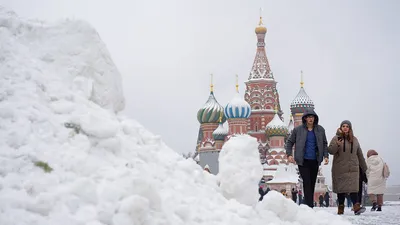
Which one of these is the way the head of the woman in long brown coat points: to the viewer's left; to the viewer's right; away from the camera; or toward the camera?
toward the camera

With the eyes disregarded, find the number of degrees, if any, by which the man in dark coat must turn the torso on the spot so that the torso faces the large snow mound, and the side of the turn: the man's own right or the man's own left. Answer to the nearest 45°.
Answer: approximately 45° to the man's own right

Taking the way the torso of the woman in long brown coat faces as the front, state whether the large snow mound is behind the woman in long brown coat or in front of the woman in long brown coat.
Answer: in front

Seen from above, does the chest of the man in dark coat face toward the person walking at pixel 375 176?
no

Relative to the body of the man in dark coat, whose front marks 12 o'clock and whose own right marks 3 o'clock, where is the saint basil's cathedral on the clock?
The saint basil's cathedral is roughly at 6 o'clock from the man in dark coat.

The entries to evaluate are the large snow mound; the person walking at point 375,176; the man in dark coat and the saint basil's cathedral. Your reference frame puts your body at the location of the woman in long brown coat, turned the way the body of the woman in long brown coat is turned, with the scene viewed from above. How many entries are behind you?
2

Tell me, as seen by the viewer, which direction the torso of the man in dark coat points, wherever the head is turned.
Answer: toward the camera

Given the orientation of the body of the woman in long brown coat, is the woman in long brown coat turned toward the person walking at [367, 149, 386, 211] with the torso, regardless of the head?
no

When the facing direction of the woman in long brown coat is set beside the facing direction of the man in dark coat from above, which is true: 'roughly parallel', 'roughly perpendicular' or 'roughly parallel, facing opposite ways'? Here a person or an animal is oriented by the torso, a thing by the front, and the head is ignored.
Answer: roughly parallel

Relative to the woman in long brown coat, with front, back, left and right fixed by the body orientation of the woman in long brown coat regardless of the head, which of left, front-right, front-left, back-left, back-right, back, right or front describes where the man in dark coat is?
front-right

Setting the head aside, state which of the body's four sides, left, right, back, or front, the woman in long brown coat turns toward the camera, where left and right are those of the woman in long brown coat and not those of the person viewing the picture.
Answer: front

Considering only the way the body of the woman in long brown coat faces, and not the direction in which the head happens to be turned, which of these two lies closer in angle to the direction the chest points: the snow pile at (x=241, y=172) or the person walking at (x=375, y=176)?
the snow pile

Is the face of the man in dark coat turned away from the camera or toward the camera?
toward the camera

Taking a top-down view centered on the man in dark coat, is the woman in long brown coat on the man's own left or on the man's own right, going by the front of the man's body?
on the man's own left

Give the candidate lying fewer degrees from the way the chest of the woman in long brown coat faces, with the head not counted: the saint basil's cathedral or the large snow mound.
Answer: the large snow mound

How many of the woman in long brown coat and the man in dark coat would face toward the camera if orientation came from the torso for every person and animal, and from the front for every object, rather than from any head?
2

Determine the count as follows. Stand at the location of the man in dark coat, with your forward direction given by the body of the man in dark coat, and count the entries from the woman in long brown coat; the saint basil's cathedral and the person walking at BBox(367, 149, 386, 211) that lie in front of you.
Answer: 0
